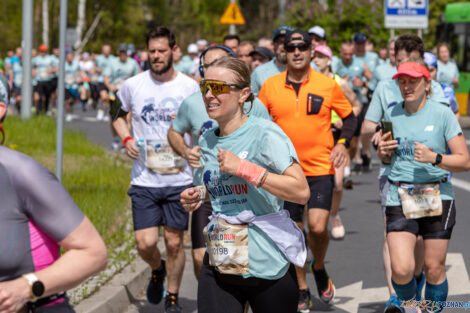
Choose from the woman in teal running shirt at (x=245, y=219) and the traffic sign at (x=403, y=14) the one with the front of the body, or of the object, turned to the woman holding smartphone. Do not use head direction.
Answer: the traffic sign

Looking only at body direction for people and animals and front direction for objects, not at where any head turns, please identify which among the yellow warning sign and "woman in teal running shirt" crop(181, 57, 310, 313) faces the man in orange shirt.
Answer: the yellow warning sign

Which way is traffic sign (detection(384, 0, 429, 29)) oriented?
toward the camera

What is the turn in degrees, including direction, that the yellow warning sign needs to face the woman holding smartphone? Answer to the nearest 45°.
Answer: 0° — it already faces them

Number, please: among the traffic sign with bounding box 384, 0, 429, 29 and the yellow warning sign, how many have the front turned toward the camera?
2

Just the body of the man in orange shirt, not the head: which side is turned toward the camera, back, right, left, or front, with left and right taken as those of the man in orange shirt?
front

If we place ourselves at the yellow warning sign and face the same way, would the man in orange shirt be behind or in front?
in front

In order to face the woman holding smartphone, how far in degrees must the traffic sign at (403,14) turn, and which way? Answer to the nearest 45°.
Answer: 0° — it already faces them

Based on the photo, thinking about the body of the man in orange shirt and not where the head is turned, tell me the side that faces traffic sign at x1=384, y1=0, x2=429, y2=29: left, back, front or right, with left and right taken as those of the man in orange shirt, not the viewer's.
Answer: back

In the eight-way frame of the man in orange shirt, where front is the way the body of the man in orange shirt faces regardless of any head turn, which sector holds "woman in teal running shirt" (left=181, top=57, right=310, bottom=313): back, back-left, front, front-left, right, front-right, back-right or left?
front

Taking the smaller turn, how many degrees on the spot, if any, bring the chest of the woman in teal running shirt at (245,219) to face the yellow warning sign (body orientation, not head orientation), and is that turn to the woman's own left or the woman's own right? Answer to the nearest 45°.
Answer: approximately 135° to the woman's own right

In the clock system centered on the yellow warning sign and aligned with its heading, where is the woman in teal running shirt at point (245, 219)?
The woman in teal running shirt is roughly at 12 o'clock from the yellow warning sign.

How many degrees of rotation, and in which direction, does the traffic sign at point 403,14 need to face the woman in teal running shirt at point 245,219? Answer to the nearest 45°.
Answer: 0° — it already faces them

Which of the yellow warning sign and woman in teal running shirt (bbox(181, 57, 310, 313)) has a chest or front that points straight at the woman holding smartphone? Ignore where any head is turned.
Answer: the yellow warning sign
